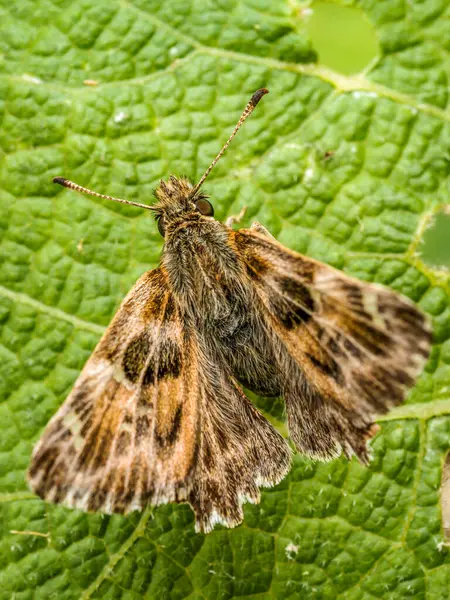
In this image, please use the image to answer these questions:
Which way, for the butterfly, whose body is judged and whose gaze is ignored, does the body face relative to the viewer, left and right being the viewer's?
facing away from the viewer and to the left of the viewer

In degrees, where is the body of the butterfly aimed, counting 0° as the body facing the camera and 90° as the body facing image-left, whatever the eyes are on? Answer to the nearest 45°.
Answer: approximately 135°
